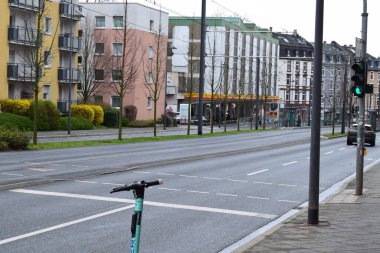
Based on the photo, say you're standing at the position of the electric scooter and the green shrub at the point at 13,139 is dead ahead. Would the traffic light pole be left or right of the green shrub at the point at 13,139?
right

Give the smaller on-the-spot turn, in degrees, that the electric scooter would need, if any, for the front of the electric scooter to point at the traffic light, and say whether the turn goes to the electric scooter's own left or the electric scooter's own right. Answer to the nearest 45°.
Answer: approximately 90° to the electric scooter's own right

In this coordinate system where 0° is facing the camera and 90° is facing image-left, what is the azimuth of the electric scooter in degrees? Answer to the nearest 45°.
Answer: approximately 135°

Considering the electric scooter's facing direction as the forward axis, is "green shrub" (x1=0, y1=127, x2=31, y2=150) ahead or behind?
ahead

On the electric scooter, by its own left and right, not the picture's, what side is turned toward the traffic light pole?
right

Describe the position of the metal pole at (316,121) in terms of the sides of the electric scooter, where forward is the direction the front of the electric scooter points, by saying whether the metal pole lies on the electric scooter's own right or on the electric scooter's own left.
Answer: on the electric scooter's own right

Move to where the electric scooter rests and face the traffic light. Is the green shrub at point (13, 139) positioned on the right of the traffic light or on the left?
left

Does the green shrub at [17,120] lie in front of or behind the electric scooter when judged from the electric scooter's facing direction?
in front

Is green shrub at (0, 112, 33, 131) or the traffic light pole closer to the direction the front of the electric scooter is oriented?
the green shrub
